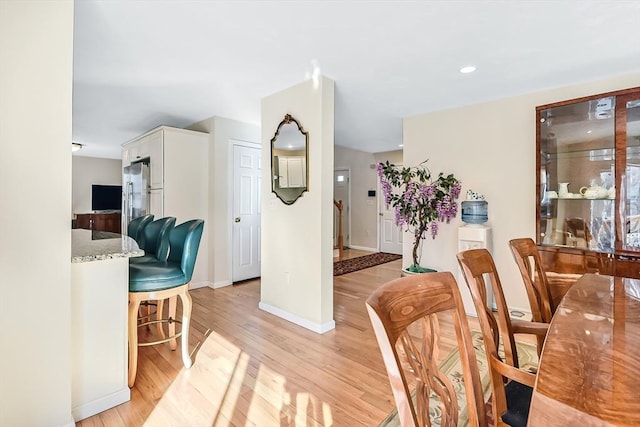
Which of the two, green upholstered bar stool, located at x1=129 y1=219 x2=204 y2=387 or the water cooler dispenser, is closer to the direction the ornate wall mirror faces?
the green upholstered bar stool

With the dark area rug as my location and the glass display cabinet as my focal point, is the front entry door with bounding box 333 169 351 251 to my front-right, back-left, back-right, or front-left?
back-left

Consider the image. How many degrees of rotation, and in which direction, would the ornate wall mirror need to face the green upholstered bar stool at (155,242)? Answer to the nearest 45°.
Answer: approximately 45° to its right

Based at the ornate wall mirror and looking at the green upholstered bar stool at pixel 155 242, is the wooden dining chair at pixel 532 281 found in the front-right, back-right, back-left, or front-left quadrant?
back-left

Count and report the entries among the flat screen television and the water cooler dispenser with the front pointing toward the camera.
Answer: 2

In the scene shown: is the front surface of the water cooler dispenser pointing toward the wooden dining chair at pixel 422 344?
yes

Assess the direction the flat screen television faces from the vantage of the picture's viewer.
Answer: facing the viewer

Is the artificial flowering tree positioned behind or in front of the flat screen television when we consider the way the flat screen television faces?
in front

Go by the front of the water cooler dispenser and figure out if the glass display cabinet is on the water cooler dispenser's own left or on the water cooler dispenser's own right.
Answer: on the water cooler dispenser's own left

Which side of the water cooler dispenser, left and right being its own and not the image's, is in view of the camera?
front

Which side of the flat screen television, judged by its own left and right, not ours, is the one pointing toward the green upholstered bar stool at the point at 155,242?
front

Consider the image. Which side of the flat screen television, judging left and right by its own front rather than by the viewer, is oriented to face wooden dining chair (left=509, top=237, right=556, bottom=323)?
front

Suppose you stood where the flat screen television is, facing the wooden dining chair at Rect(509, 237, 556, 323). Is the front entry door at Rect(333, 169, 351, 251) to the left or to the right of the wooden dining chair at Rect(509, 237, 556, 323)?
left

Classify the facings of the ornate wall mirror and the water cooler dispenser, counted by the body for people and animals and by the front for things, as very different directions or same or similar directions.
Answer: same or similar directions

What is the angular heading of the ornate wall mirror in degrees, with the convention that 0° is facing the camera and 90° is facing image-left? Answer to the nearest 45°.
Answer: approximately 45°

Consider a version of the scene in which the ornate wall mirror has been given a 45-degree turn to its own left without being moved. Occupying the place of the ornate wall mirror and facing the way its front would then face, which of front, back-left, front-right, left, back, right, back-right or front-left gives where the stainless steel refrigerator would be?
back-right

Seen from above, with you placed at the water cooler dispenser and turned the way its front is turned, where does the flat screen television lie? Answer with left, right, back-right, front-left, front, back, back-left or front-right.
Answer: right
